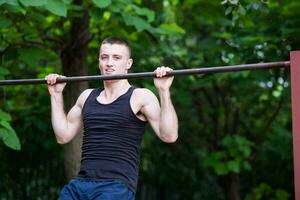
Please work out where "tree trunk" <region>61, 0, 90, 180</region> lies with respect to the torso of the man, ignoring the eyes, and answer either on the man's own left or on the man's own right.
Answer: on the man's own right

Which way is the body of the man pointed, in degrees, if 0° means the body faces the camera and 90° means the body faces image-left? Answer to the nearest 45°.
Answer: approximately 45°

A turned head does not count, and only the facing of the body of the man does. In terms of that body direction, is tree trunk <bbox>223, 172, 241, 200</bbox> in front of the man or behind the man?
behind
